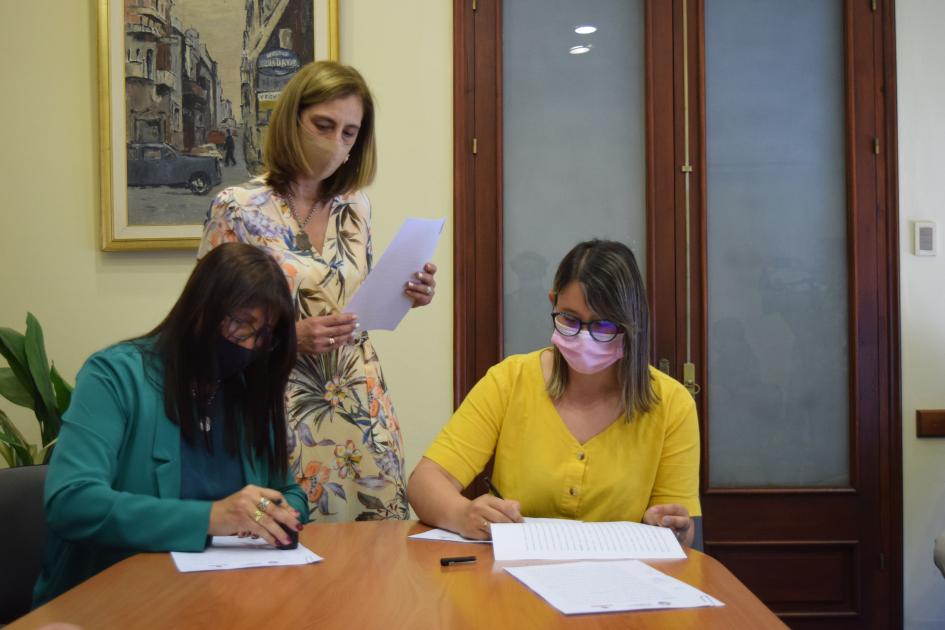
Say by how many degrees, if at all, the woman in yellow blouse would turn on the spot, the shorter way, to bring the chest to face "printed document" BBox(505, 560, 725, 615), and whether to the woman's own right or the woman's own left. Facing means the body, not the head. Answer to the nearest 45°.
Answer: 0° — they already face it

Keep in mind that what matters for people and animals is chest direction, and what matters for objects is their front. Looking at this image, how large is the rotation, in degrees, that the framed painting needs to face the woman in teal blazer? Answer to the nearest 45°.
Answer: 0° — it already faces them

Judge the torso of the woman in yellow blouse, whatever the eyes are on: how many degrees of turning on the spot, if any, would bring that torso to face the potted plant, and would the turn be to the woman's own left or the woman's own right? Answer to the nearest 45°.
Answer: approximately 135° to the woman's own right

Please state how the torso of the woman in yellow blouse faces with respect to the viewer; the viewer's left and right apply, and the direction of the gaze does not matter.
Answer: facing the viewer

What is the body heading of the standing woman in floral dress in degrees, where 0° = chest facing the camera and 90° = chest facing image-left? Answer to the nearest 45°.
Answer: approximately 315°

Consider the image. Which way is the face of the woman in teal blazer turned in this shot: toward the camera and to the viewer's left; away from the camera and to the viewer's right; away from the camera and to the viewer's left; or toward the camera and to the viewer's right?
toward the camera and to the viewer's right

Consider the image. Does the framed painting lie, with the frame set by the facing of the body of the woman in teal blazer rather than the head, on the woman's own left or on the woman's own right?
on the woman's own left

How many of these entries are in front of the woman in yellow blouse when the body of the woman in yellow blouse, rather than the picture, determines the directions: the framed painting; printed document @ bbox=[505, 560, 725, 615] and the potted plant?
1

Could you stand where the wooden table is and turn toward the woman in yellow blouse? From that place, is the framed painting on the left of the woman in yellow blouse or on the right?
left
